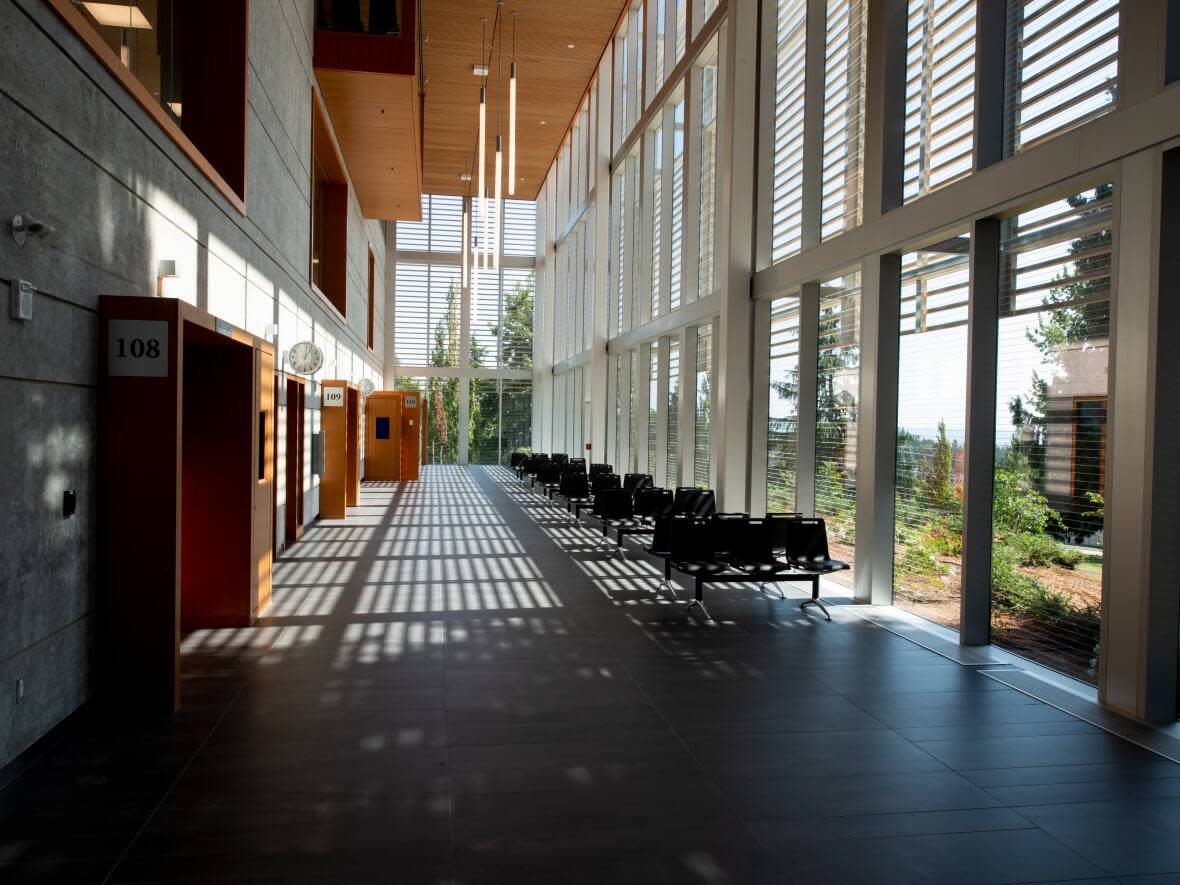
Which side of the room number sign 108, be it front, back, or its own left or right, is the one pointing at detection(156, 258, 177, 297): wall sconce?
back

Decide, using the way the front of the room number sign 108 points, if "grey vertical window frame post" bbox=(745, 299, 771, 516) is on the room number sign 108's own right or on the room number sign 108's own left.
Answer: on the room number sign 108's own left

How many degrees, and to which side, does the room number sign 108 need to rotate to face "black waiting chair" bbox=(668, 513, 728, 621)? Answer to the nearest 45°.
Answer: approximately 90° to its left

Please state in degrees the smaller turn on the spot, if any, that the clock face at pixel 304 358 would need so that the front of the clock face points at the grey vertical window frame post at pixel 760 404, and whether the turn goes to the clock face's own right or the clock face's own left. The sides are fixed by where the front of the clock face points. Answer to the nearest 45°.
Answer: approximately 45° to the clock face's own left

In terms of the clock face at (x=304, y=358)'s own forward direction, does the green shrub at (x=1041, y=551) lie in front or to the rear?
in front

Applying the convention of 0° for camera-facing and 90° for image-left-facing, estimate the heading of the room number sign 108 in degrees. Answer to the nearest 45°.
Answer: approximately 0°
